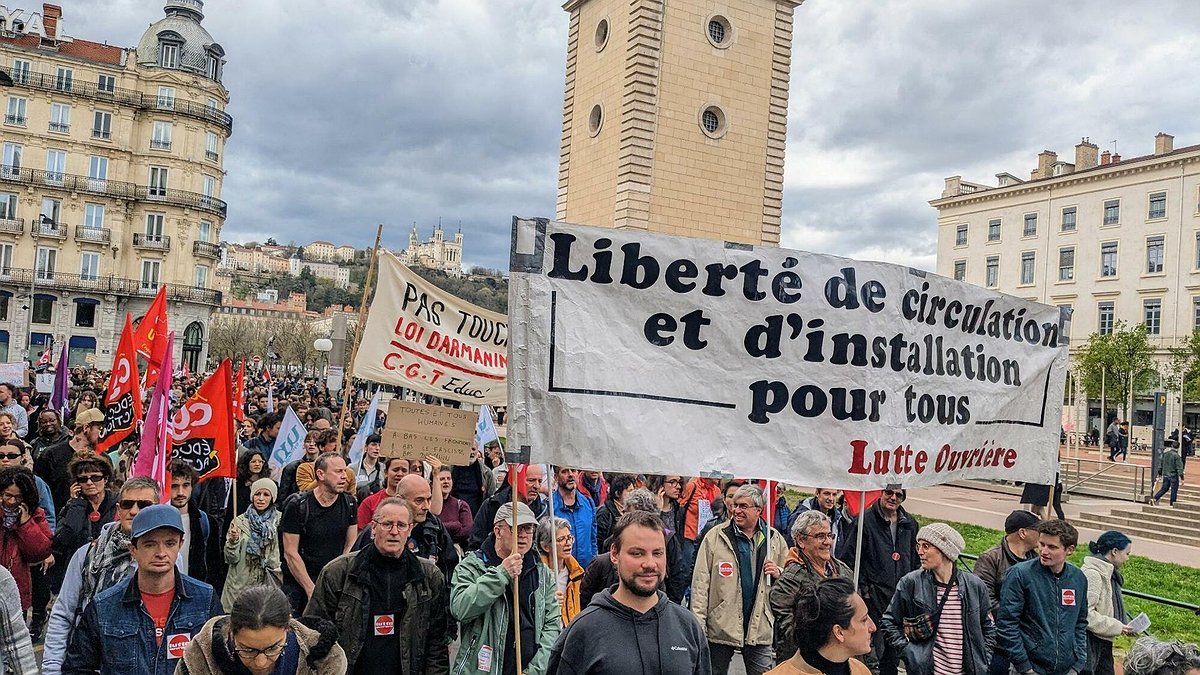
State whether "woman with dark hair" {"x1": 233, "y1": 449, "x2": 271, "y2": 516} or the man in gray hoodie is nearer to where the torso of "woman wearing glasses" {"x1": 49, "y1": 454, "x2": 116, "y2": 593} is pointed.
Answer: the man in gray hoodie

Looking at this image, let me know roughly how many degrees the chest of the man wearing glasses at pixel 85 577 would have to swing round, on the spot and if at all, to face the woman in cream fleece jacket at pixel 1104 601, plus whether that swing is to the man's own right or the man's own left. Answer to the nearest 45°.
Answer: approximately 90° to the man's own left

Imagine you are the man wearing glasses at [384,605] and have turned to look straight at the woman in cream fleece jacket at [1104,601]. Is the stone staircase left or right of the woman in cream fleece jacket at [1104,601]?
left

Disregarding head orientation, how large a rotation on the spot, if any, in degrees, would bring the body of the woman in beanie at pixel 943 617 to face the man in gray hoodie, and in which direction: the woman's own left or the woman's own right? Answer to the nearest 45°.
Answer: approximately 45° to the woman's own right

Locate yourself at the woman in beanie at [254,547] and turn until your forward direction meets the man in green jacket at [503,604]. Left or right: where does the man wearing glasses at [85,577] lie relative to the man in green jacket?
right

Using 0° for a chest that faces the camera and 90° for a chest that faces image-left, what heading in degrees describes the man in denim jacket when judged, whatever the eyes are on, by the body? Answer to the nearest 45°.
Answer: approximately 0°
